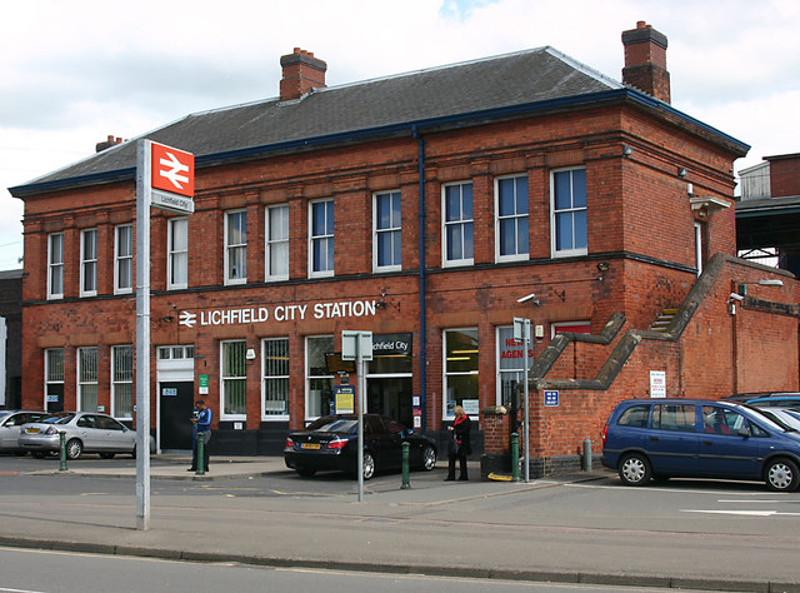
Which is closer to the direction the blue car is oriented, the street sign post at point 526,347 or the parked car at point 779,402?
the parked car

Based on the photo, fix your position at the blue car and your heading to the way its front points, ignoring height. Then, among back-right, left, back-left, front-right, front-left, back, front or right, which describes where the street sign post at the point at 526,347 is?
back

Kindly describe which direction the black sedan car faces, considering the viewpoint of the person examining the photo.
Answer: facing away from the viewer and to the right of the viewer

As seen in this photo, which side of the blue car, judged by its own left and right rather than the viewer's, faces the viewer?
right

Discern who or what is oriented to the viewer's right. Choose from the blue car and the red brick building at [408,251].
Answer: the blue car

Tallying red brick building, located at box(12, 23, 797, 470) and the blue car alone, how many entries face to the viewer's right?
1

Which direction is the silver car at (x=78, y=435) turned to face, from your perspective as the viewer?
facing away from the viewer and to the right of the viewer
